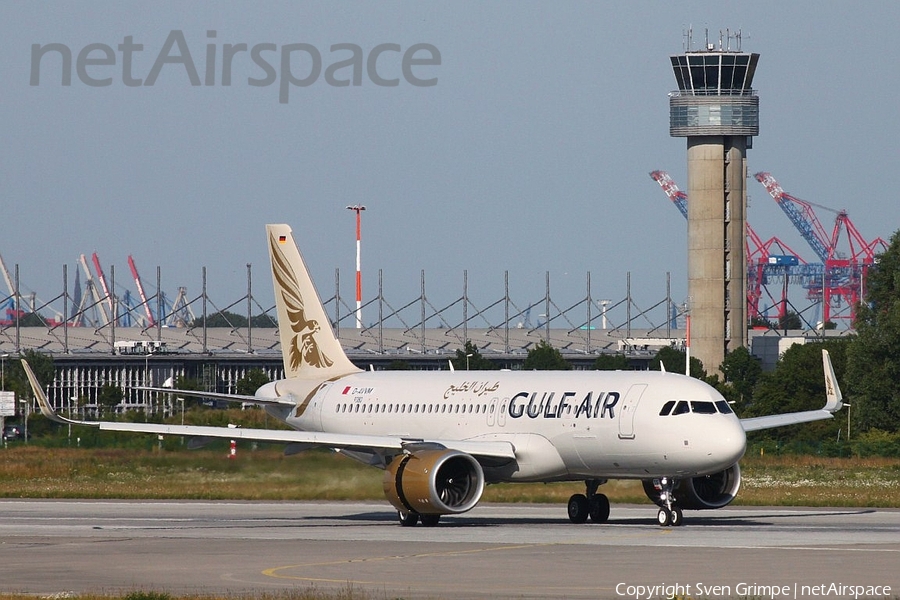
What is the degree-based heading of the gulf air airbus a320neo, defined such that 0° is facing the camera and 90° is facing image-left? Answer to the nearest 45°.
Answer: approximately 315°
